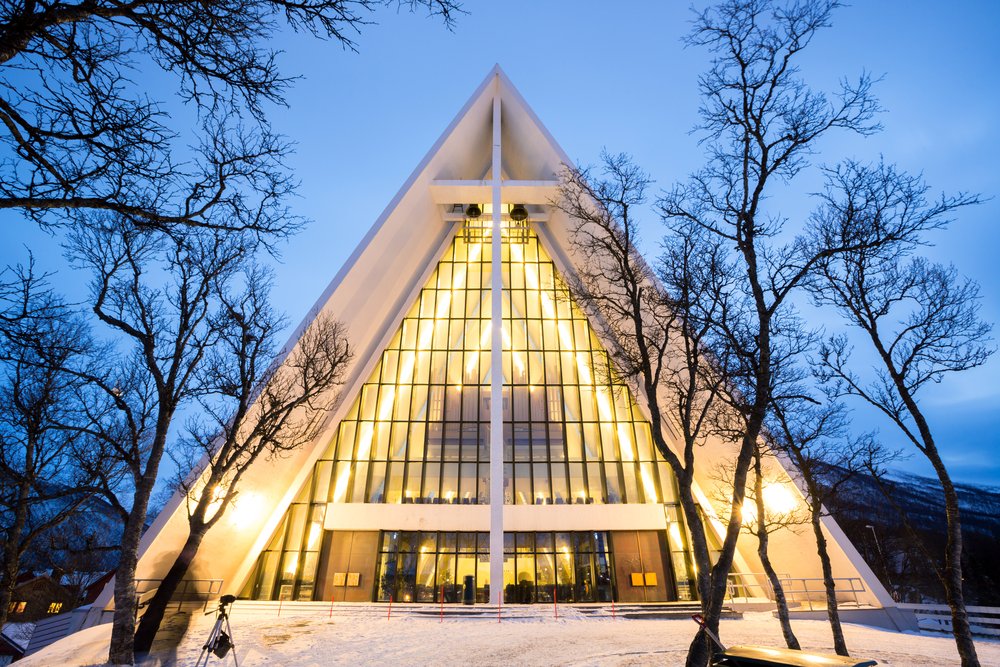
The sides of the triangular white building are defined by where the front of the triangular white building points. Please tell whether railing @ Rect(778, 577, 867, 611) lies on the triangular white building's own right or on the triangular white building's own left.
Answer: on the triangular white building's own left

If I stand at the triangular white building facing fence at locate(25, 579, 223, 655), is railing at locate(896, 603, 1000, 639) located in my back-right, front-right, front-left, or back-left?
back-left

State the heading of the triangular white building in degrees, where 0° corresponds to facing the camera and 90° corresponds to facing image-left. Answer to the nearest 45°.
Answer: approximately 0°

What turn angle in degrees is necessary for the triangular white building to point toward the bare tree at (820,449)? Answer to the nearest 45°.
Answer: approximately 45° to its left

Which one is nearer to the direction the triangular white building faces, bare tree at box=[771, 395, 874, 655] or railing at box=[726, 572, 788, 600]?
the bare tree

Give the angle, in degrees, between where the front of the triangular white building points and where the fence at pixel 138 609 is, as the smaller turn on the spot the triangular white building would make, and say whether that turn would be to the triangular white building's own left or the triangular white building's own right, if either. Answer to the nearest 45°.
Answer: approximately 45° to the triangular white building's own right

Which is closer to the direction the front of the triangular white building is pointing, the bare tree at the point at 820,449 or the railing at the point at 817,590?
the bare tree

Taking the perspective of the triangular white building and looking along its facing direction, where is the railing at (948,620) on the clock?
The railing is roughly at 10 o'clock from the triangular white building.

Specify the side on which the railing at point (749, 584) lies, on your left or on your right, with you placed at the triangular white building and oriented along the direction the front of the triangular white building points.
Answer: on your left
